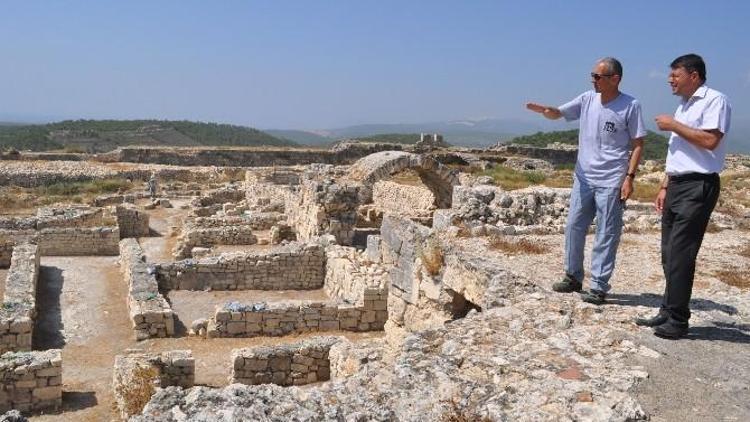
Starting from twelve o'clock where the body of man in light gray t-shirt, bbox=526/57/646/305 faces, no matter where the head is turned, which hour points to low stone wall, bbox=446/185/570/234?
The low stone wall is roughly at 4 o'clock from the man in light gray t-shirt.

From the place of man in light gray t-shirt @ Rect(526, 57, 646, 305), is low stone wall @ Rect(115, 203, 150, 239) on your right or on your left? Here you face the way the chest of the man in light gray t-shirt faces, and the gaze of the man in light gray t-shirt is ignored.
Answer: on your right

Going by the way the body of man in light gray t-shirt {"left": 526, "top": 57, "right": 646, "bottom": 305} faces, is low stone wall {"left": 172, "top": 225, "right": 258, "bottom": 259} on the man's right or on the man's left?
on the man's right

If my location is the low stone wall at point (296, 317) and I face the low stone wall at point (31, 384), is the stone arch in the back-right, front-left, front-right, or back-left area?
back-right

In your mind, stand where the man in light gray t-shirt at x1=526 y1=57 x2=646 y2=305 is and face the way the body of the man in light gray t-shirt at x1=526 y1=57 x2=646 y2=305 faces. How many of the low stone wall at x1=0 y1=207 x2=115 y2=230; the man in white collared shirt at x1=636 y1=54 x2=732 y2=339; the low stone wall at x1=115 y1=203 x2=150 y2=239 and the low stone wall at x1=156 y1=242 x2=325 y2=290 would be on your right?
3

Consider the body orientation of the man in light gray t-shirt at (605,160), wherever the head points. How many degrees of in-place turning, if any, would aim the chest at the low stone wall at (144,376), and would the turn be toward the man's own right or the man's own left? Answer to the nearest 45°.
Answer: approximately 45° to the man's own right

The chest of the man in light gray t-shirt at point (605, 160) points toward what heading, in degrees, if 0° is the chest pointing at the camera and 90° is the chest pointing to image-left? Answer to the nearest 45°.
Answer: approximately 45°

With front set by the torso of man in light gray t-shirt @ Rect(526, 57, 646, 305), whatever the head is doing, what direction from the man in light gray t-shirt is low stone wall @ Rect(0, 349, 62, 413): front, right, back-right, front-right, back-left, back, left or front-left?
front-right

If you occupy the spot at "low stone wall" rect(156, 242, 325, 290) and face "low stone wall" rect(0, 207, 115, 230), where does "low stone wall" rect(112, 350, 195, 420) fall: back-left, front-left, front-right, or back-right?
back-left

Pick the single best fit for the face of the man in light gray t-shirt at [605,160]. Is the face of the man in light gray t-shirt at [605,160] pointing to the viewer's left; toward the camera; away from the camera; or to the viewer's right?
to the viewer's left

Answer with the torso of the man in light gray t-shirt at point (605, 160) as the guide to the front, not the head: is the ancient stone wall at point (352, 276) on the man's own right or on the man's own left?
on the man's own right

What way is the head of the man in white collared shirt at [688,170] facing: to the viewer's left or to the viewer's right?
to the viewer's left

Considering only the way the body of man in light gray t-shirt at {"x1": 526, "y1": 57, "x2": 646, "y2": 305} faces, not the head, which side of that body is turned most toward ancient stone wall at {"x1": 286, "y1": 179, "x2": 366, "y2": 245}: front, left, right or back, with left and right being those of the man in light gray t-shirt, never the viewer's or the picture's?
right

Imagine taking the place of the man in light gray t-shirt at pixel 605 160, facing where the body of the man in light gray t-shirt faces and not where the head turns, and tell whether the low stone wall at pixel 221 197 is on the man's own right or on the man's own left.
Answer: on the man's own right
